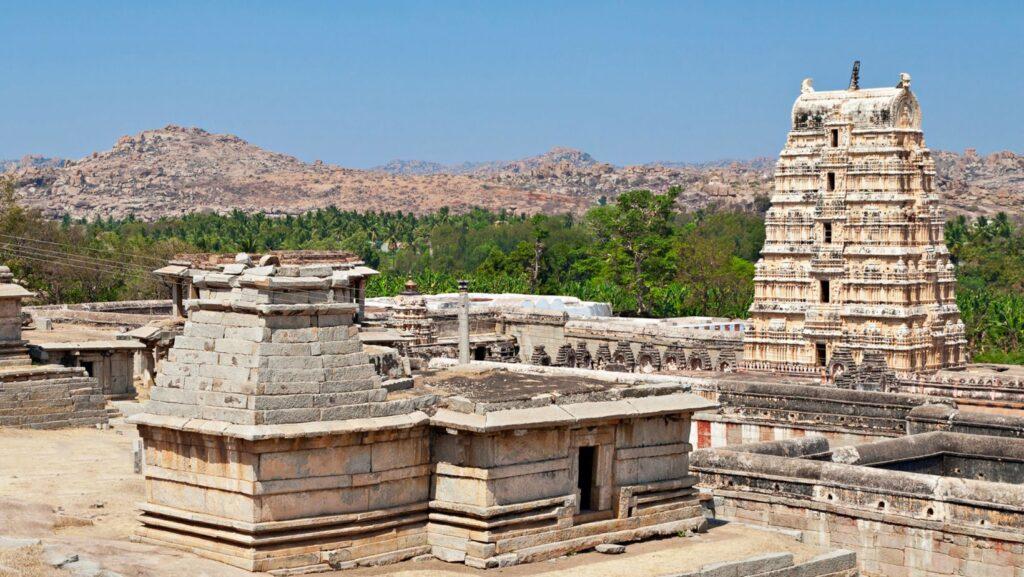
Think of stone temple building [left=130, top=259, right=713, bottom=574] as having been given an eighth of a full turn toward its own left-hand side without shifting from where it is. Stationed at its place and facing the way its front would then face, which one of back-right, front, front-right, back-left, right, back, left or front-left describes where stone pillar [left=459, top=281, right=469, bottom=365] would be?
left

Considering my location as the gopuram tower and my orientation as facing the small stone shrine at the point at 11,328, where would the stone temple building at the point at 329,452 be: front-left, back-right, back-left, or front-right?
front-left

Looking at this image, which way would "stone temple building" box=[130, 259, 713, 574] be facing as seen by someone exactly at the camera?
facing the viewer and to the right of the viewer

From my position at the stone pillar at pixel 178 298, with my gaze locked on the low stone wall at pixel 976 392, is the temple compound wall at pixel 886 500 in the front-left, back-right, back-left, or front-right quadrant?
front-right

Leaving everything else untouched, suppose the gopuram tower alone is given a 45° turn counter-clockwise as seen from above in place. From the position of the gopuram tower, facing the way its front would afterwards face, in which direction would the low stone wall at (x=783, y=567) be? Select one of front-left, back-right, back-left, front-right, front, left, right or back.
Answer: front

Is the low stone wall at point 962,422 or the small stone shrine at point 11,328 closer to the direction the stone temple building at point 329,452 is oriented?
the low stone wall

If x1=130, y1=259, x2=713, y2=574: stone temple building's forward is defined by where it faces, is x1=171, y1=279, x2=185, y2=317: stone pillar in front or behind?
behind

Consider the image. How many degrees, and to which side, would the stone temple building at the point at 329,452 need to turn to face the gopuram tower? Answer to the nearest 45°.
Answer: approximately 90° to its left

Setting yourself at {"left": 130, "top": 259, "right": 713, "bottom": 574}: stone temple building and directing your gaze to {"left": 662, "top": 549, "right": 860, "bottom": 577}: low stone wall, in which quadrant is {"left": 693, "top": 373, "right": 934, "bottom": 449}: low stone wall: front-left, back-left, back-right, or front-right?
front-left

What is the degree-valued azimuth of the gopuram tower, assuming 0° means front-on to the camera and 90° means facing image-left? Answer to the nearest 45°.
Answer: approximately 45°

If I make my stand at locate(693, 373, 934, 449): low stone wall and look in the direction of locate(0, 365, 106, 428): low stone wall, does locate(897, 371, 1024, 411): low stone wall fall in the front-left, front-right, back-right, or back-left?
back-right

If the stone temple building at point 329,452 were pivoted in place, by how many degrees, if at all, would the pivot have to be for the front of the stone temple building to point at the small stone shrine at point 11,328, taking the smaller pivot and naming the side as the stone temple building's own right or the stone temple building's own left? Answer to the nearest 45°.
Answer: approximately 180°

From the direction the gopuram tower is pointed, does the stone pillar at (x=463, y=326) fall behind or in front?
in front

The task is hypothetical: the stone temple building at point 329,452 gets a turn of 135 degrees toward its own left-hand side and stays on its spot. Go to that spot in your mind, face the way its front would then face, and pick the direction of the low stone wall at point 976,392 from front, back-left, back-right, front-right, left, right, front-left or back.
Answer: front-right

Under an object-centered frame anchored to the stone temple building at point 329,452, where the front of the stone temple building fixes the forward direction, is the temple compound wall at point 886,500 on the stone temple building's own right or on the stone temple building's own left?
on the stone temple building's own left

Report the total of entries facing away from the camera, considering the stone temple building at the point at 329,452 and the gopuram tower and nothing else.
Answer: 0
